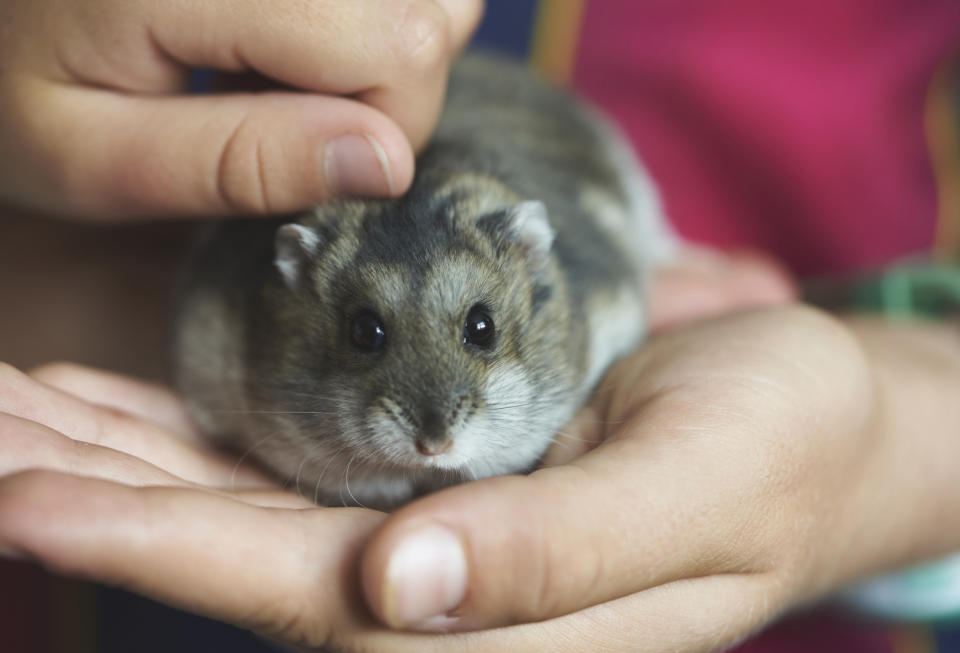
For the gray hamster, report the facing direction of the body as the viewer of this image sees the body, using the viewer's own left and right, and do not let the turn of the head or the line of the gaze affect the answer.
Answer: facing the viewer

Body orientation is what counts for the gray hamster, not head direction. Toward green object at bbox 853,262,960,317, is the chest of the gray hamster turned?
no
